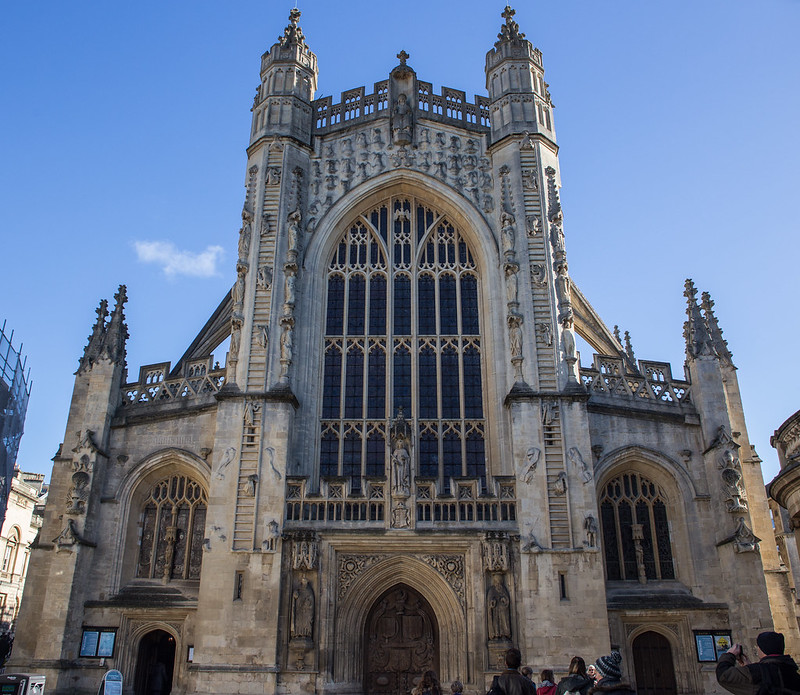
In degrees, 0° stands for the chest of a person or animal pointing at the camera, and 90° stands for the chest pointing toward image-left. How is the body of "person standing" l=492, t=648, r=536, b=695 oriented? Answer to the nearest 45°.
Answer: approximately 180°

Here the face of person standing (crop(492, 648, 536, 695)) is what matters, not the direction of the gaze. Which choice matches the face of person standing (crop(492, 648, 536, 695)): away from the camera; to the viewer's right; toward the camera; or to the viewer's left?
away from the camera

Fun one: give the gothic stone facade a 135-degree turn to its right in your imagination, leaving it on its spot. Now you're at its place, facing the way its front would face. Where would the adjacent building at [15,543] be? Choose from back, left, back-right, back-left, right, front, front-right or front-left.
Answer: front

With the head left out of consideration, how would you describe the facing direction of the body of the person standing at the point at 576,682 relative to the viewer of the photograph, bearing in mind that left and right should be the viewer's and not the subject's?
facing away from the viewer

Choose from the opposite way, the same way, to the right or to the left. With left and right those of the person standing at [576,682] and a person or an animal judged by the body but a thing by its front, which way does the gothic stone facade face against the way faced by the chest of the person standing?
the opposite way

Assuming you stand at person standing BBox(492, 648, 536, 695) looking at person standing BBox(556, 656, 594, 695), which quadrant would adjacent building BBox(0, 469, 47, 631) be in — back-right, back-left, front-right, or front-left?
back-left

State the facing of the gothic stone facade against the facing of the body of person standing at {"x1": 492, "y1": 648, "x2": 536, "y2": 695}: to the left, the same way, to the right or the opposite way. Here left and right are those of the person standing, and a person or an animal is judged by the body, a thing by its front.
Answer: the opposite way

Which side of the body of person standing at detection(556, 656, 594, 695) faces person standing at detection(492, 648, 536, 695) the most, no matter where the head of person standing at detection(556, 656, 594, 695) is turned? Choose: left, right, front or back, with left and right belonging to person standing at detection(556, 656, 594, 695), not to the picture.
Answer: left

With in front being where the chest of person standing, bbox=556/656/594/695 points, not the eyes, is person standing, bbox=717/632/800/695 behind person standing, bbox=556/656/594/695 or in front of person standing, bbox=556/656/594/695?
behind

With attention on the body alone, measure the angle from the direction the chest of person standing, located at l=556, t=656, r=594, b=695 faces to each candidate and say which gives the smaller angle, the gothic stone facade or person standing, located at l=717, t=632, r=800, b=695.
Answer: the gothic stone facade

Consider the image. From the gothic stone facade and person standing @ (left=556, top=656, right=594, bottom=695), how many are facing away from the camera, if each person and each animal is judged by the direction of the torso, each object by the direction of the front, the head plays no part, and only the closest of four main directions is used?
1
